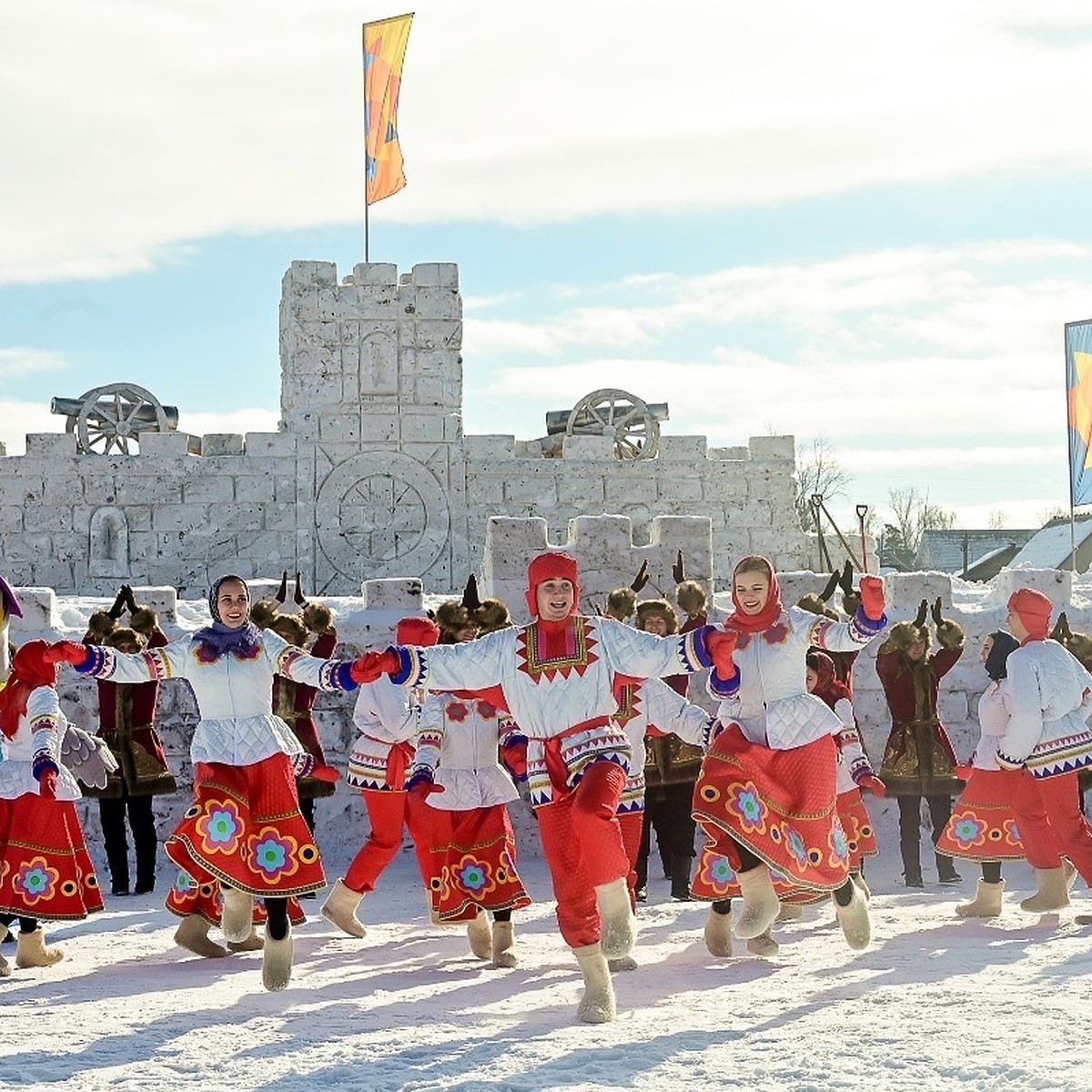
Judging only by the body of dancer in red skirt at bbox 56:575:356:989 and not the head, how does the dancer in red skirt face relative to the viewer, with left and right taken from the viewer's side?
facing the viewer

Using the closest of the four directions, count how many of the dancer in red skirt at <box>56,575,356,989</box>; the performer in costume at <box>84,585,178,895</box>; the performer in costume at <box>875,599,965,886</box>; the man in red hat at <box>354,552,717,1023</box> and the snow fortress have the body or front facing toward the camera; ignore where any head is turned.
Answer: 5

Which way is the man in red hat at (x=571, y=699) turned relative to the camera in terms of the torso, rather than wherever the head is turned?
toward the camera

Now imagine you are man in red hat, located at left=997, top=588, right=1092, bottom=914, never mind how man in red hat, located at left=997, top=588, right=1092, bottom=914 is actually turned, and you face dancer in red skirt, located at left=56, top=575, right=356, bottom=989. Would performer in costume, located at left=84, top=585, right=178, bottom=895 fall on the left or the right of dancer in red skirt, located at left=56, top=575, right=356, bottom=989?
right

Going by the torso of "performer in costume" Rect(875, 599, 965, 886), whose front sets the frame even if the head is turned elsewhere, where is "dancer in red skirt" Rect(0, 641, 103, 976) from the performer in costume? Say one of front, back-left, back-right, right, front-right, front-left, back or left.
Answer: front-right

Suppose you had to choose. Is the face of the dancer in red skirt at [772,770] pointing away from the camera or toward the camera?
toward the camera

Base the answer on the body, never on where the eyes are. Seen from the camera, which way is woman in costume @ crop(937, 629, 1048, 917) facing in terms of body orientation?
to the viewer's left

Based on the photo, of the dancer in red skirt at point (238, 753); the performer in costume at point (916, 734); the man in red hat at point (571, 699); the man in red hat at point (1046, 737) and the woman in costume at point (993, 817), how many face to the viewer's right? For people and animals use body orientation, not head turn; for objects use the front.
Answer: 0

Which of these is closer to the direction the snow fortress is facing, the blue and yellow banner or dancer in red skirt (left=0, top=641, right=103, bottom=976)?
the dancer in red skirt

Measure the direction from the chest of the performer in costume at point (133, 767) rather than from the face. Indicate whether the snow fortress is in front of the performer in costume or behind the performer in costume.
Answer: behind
